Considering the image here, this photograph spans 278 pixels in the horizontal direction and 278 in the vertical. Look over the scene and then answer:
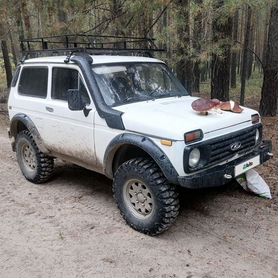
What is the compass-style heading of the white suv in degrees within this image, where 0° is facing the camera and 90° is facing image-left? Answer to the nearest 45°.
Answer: approximately 315°

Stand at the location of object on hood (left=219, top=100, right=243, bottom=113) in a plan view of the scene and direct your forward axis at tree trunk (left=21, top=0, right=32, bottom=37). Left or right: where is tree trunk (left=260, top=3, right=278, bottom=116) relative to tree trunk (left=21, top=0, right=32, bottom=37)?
right

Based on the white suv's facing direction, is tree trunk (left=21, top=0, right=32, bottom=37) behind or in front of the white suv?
behind

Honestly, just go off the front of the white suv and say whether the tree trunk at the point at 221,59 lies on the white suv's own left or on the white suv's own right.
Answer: on the white suv's own left

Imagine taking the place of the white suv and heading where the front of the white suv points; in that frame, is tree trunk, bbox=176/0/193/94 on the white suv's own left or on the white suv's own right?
on the white suv's own left

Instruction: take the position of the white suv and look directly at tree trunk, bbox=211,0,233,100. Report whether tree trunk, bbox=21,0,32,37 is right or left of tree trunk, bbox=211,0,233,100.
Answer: left
